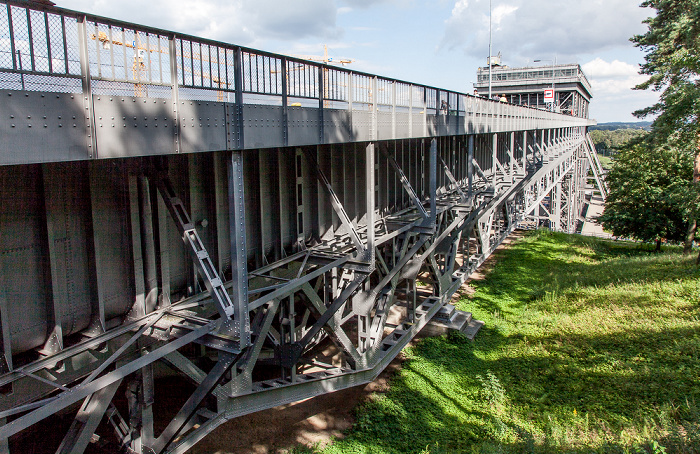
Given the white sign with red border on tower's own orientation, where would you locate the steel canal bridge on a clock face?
The steel canal bridge is roughly at 12 o'clock from the white sign with red border on tower.

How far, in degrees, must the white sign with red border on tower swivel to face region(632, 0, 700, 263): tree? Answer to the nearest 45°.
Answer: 0° — it already faces it

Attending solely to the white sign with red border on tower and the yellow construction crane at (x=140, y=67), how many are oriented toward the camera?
1

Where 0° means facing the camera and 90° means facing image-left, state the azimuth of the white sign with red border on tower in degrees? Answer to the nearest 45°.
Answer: approximately 0°

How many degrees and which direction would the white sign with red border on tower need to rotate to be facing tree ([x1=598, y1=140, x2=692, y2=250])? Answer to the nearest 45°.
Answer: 0° — it already faces it
